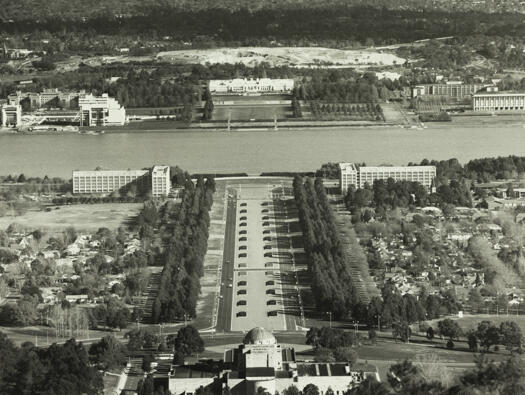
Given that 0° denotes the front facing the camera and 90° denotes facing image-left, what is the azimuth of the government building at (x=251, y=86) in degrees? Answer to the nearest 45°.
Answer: approximately 0°

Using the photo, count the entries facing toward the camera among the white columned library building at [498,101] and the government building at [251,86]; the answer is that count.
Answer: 2

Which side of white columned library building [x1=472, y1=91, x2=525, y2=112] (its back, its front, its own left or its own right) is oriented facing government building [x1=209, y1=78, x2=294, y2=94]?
right

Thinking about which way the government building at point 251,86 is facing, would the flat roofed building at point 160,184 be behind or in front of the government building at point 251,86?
in front

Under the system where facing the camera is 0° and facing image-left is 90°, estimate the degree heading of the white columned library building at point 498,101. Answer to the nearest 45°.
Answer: approximately 0°

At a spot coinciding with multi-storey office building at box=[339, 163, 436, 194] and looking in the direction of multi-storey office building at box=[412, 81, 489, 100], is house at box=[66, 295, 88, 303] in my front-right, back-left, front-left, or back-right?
back-left

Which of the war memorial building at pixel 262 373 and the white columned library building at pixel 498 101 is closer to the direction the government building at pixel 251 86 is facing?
the war memorial building

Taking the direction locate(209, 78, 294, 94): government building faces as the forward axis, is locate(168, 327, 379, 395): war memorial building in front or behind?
in front
